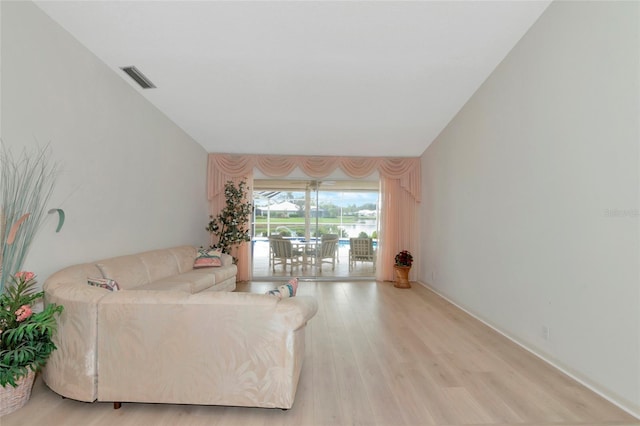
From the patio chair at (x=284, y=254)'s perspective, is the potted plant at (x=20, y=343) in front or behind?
behind

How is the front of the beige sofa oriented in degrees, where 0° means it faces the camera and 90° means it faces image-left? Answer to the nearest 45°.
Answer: approximately 225°

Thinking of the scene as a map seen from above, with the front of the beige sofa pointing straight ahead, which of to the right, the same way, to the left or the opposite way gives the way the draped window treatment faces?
the opposite way

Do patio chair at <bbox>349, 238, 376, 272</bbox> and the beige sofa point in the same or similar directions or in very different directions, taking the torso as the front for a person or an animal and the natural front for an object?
very different directions

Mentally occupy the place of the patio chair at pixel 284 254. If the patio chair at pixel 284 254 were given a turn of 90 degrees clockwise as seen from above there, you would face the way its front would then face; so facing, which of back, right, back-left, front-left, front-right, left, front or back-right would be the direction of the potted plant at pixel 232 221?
right
